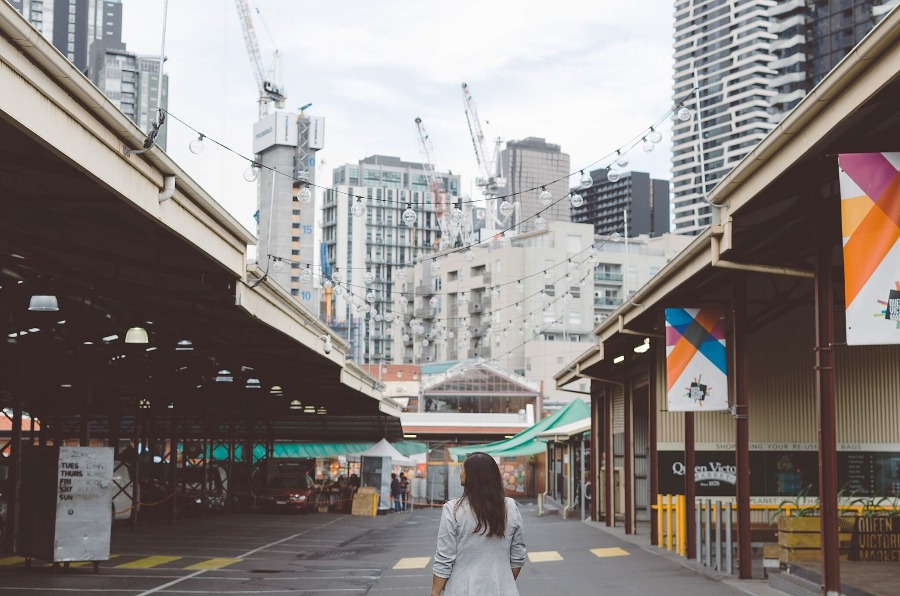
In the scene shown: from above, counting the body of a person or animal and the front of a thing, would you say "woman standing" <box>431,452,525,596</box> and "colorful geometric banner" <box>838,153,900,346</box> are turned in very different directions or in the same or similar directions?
very different directions

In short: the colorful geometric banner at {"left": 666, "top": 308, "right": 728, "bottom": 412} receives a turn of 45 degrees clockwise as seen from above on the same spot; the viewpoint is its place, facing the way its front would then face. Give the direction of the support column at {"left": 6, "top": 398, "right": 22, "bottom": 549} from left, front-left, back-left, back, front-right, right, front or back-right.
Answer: front-right

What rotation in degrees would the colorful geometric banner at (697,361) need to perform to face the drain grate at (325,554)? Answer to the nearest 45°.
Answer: approximately 135° to its right

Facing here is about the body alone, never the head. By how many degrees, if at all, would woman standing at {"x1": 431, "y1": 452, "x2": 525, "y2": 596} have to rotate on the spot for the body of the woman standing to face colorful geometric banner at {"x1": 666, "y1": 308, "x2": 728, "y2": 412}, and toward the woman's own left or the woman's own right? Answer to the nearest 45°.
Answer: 0° — they already face it

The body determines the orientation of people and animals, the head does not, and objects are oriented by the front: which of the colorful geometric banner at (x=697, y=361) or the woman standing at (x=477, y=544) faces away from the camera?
the woman standing

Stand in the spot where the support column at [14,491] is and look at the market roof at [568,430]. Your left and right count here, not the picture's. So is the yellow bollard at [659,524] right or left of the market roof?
right

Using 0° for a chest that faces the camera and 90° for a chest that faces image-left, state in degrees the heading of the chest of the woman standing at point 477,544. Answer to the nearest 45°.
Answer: approximately 180°

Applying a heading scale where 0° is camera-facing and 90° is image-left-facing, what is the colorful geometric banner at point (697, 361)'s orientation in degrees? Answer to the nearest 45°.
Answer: approximately 0°

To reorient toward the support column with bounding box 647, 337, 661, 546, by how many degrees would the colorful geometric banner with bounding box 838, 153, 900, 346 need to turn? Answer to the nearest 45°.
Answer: approximately 180°
